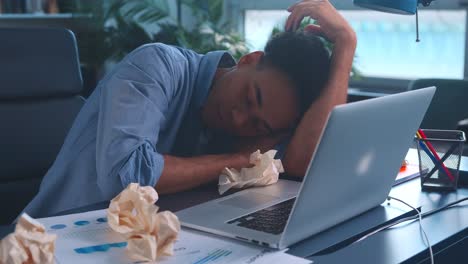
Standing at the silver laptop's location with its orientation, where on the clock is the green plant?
The green plant is roughly at 1 o'clock from the silver laptop.

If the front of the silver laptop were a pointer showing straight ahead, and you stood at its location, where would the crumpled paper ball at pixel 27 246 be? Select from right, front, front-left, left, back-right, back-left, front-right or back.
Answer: left

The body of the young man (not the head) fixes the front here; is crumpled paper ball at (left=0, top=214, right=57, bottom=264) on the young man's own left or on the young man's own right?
on the young man's own right

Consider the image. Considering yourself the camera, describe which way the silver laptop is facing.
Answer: facing away from the viewer and to the left of the viewer

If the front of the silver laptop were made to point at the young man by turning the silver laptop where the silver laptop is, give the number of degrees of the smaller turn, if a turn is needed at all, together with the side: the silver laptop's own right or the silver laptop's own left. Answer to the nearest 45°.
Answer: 0° — it already faces them

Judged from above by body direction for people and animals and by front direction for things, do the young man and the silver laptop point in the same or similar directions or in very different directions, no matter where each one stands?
very different directions

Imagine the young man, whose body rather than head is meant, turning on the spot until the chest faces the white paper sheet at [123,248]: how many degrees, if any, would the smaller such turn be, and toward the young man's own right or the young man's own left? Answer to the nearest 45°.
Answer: approximately 45° to the young man's own right

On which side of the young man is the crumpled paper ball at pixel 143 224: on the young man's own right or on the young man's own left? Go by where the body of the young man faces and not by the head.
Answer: on the young man's own right
